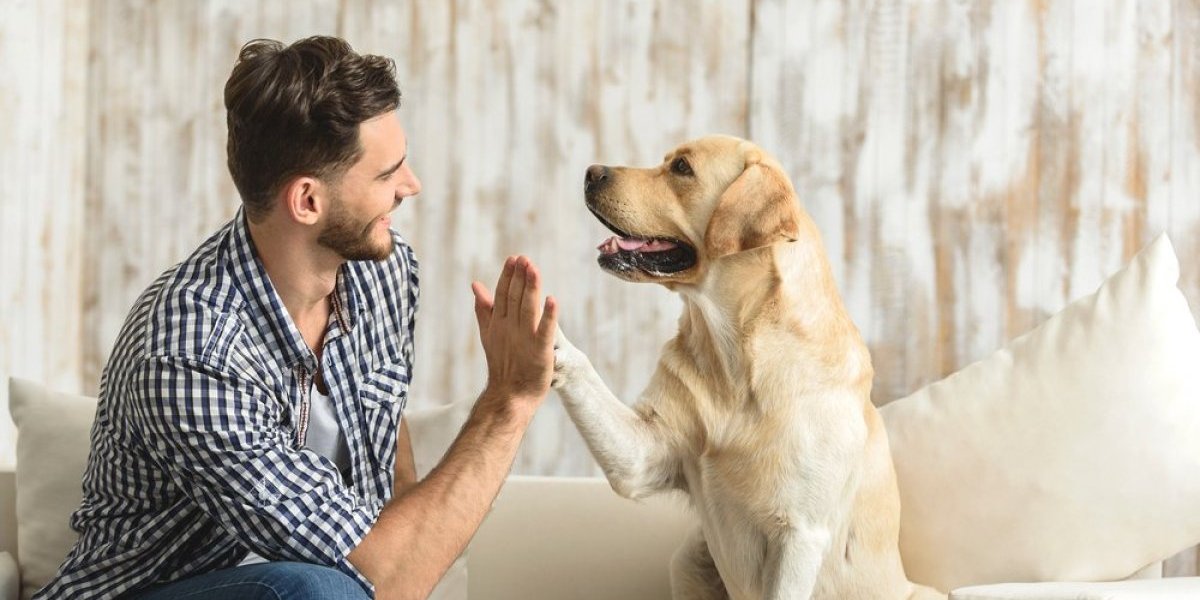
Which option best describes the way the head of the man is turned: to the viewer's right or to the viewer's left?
to the viewer's right

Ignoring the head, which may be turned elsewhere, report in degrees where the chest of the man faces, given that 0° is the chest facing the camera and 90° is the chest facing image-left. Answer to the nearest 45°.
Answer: approximately 315°

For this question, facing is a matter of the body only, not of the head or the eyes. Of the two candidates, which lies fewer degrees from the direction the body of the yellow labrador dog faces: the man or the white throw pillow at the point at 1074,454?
the man

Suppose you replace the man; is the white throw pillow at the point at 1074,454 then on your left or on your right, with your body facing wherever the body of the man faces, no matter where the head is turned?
on your left

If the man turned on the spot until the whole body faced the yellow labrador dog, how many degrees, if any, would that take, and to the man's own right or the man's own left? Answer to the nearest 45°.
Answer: approximately 45° to the man's own left

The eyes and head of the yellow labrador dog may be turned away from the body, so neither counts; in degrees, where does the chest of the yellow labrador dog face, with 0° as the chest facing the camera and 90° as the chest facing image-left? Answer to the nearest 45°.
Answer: approximately 45°

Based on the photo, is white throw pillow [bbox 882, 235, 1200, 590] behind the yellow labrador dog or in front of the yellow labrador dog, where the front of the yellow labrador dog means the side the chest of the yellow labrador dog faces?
behind
